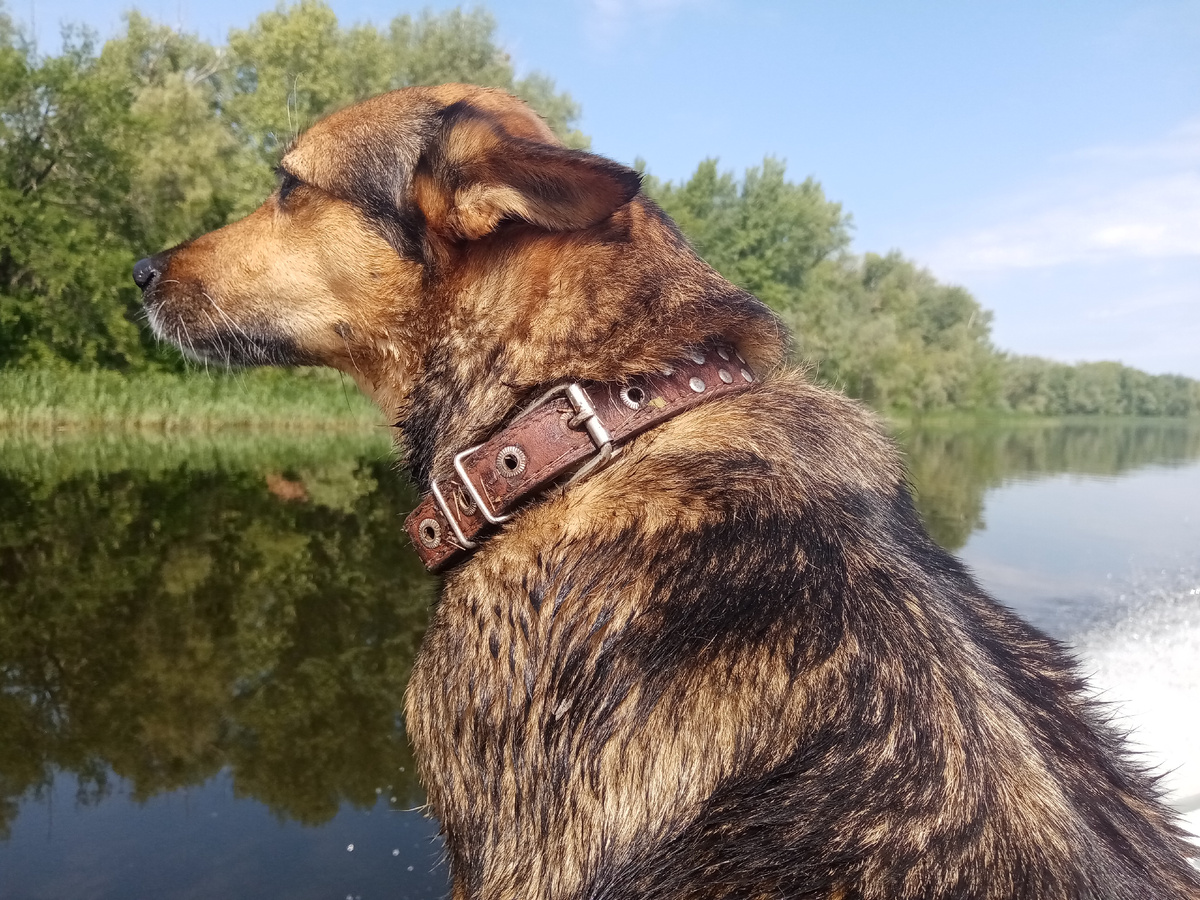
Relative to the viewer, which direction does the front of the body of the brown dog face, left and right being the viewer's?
facing to the left of the viewer

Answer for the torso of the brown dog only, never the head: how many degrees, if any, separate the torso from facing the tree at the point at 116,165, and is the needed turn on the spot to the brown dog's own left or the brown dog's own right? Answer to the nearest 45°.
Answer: approximately 45° to the brown dog's own right
